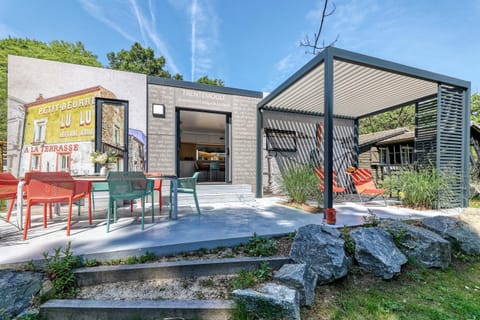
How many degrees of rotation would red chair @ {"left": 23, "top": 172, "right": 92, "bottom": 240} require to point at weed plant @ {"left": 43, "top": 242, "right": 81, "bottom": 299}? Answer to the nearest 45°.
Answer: approximately 135° to its right

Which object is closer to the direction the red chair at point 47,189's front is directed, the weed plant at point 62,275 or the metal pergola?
the metal pergola

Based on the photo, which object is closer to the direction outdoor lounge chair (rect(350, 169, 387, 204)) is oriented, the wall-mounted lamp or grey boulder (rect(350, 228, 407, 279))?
the grey boulder
